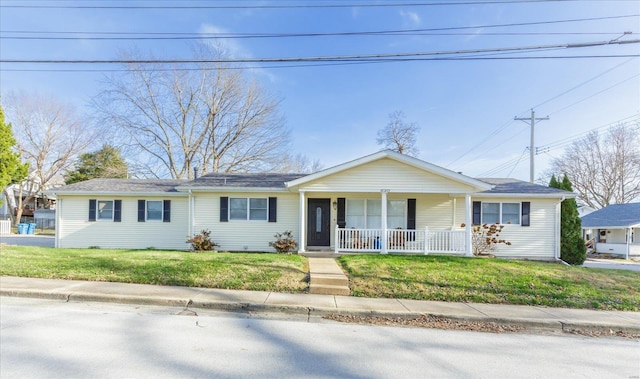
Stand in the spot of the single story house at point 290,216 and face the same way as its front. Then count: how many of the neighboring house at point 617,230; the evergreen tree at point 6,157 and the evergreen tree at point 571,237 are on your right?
1

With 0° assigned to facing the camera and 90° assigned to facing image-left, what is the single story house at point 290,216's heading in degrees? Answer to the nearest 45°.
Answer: approximately 0°

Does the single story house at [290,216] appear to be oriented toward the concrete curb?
yes

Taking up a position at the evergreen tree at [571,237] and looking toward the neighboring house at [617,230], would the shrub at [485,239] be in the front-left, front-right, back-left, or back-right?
back-left

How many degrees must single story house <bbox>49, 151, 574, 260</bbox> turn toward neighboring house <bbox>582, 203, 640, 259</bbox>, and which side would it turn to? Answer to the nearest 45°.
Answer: approximately 135° to its left

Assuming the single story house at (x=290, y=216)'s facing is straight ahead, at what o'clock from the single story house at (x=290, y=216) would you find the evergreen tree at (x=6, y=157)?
The evergreen tree is roughly at 3 o'clock from the single story house.

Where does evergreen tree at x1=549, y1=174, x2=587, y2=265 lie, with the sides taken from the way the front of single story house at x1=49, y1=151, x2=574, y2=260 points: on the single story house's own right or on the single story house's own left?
on the single story house's own left

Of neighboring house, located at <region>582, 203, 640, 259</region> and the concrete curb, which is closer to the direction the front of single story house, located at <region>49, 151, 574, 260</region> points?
the concrete curb
